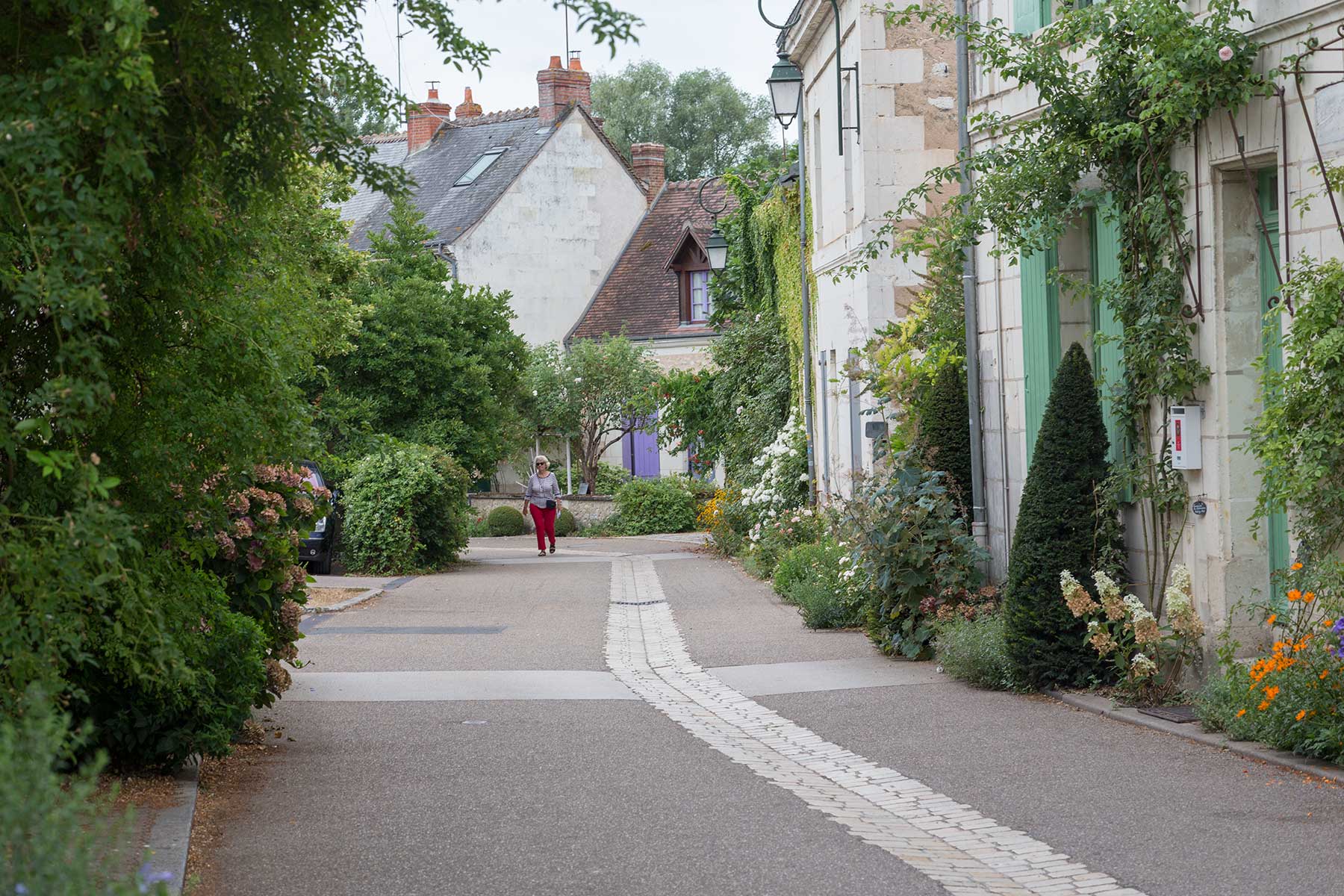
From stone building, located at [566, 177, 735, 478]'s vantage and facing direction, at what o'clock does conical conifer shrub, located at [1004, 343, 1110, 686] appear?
The conical conifer shrub is roughly at 12 o'clock from the stone building.

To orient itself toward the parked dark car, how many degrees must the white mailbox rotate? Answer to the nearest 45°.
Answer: approximately 90° to its right

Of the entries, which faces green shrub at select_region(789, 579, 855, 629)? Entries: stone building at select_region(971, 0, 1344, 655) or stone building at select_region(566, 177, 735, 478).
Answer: stone building at select_region(566, 177, 735, 478)

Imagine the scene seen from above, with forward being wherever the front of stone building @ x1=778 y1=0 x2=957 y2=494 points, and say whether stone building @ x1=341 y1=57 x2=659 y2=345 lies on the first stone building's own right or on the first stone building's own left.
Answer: on the first stone building's own right

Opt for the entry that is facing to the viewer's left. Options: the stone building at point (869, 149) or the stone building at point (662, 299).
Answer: the stone building at point (869, 149)

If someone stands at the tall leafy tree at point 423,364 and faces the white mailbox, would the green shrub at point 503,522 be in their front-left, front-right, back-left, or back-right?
back-left

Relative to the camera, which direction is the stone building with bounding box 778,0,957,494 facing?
to the viewer's left

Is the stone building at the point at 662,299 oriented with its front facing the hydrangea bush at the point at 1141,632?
yes

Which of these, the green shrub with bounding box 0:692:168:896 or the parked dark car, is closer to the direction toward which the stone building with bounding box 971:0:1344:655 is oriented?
the green shrub

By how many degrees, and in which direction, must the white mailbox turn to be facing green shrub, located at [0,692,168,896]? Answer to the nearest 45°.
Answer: approximately 45° to its left

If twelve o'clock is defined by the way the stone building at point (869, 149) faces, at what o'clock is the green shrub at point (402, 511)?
The green shrub is roughly at 1 o'clock from the stone building.

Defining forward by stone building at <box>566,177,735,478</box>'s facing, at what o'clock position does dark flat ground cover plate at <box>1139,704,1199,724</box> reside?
The dark flat ground cover plate is roughly at 12 o'clock from the stone building.

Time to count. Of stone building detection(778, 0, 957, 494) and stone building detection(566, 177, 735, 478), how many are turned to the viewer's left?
1
